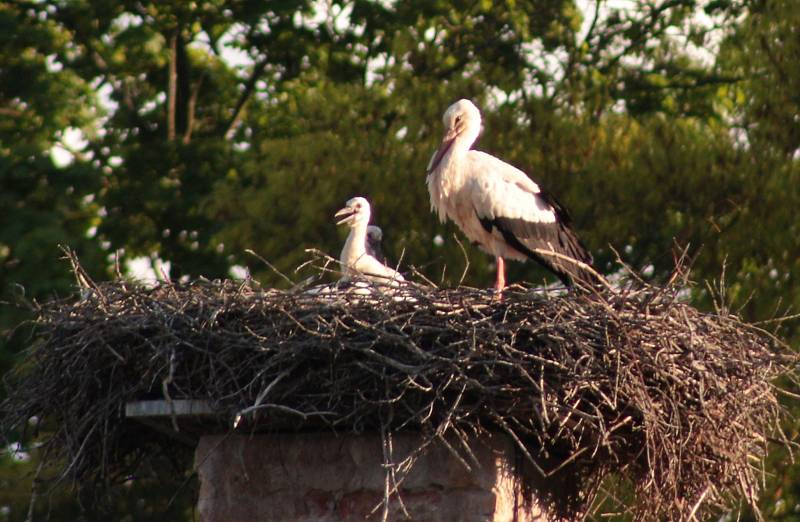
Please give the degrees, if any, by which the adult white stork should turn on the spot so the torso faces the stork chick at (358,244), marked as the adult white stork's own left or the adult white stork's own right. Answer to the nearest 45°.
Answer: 0° — it already faces it

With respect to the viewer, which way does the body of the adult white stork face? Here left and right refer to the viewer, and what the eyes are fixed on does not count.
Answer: facing to the left of the viewer

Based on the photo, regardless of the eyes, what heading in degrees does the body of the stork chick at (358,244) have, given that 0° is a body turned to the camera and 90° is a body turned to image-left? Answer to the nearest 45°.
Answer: approximately 90°
